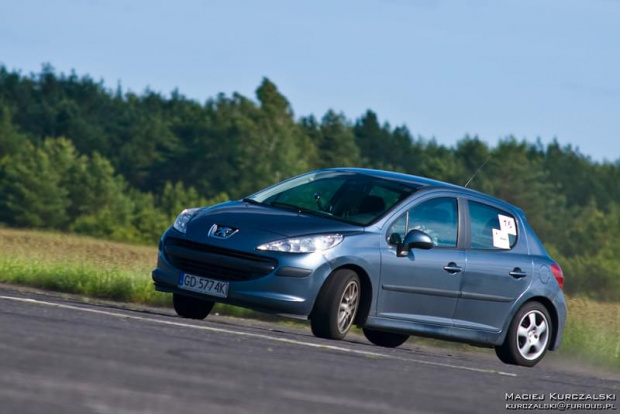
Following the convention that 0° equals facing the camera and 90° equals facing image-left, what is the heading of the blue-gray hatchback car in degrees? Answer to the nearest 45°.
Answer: approximately 45°
